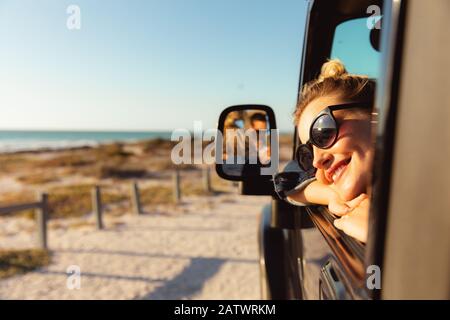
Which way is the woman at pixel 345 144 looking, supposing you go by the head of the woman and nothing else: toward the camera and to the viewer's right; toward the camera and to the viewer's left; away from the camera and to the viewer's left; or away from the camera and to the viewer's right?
toward the camera and to the viewer's left
